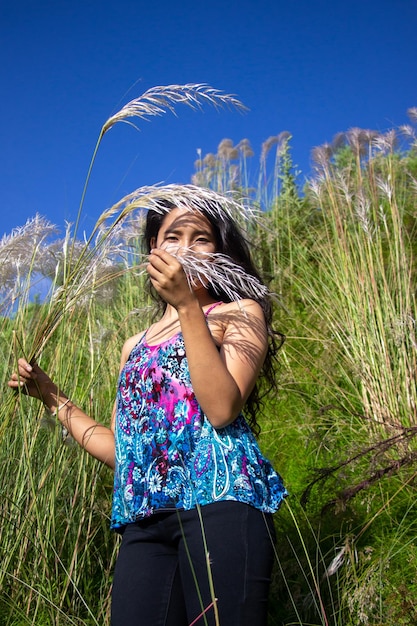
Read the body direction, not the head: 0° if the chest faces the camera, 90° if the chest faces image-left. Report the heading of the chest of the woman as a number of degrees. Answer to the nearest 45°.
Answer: approximately 45°
